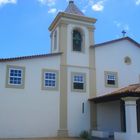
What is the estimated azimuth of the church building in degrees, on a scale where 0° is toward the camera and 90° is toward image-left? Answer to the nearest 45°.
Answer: approximately 315°
